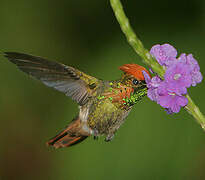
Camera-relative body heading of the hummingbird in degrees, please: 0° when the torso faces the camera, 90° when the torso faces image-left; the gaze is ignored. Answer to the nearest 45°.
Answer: approximately 270°
